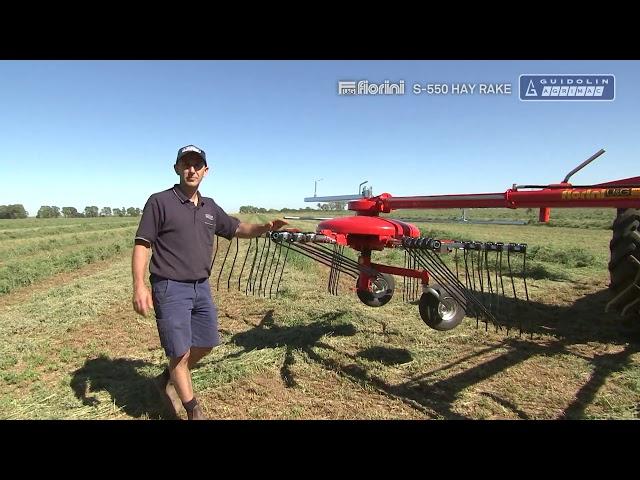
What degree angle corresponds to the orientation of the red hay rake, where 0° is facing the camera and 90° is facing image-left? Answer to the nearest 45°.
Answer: approximately 270°

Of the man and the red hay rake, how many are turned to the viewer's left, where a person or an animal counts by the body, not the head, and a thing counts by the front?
0

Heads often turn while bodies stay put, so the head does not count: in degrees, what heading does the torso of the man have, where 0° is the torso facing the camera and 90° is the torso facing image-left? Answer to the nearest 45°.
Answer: approximately 315°

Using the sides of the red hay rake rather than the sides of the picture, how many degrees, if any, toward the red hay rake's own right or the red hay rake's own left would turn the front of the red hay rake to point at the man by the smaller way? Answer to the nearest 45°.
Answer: approximately 135° to the red hay rake's own right
